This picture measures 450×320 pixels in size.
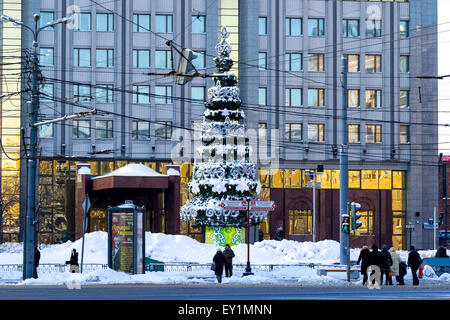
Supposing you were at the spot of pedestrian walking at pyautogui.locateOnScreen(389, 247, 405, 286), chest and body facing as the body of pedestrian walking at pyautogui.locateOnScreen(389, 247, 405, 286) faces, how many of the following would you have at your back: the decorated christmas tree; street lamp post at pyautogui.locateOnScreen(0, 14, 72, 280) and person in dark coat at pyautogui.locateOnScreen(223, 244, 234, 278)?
0

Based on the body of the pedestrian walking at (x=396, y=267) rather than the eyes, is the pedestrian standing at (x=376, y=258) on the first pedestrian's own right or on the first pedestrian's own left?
on the first pedestrian's own left

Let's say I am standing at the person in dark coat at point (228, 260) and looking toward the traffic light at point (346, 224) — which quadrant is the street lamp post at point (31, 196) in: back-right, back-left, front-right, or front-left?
back-right

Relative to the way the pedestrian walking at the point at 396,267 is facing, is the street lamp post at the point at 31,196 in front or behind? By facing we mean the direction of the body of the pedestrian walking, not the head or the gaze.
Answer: in front

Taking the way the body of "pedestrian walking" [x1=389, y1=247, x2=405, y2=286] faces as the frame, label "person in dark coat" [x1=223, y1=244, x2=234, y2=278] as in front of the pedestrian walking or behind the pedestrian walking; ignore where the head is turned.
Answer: in front
